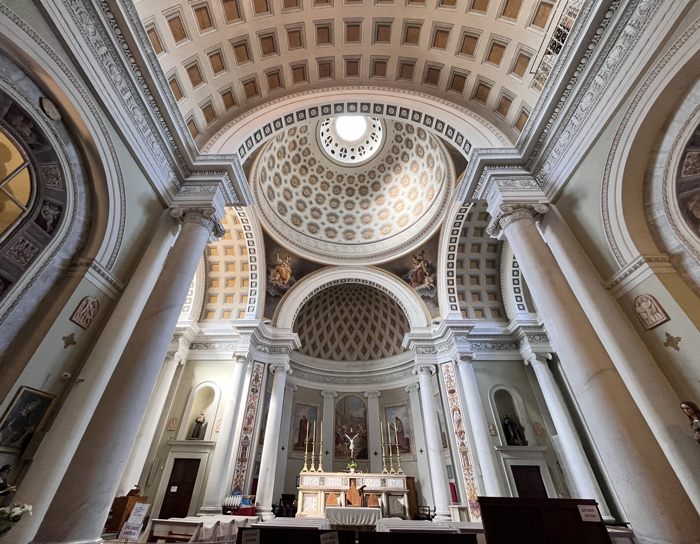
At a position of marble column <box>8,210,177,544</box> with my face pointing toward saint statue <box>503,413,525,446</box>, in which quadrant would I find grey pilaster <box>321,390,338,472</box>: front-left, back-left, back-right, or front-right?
front-left

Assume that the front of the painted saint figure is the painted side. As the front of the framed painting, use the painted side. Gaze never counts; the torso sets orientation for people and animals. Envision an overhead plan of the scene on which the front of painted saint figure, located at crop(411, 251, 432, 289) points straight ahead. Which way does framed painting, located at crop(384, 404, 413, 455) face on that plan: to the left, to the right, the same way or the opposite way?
the same way

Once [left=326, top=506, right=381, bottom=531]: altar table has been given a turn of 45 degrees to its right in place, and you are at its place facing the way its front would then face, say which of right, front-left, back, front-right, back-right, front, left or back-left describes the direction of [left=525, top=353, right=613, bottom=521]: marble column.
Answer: back-left

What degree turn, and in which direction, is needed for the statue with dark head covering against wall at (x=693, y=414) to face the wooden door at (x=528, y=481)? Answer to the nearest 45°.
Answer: approximately 90° to its right

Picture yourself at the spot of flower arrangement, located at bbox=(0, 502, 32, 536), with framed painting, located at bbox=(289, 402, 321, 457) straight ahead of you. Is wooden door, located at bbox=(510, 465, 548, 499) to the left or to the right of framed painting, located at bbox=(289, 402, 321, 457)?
right

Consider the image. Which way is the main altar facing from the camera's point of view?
toward the camera

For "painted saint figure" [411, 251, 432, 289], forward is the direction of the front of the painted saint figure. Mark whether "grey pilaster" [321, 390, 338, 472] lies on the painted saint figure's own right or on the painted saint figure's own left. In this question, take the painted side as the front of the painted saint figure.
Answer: on the painted saint figure's own right

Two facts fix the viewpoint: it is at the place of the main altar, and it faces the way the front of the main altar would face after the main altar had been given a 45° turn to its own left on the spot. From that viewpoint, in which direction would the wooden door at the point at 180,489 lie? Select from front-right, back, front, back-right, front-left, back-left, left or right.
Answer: back-right

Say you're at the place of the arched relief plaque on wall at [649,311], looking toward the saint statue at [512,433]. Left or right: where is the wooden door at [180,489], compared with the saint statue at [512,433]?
left

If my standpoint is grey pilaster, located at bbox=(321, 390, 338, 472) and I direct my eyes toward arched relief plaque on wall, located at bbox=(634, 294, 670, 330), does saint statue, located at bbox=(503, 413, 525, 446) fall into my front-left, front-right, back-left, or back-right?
front-left

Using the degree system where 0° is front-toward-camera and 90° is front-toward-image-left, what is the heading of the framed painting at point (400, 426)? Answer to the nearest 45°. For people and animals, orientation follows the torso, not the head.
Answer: approximately 45°

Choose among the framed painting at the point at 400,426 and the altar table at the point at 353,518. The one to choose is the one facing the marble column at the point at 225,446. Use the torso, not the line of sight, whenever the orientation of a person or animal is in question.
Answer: the framed painting

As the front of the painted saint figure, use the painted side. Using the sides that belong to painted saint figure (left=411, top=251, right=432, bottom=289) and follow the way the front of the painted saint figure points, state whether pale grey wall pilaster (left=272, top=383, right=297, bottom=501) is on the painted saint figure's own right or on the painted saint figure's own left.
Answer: on the painted saint figure's own right

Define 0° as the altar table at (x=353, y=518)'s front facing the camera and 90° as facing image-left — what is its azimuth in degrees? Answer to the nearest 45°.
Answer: approximately 0°

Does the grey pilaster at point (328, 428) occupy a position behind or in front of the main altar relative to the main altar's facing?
behind

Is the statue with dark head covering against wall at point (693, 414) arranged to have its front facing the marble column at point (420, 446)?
no

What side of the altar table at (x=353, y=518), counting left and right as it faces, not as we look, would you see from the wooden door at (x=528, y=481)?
left

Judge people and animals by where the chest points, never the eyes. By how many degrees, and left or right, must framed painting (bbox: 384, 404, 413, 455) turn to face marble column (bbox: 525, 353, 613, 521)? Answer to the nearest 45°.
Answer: approximately 90° to its left

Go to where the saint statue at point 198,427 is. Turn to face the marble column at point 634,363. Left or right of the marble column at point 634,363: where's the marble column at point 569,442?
left
